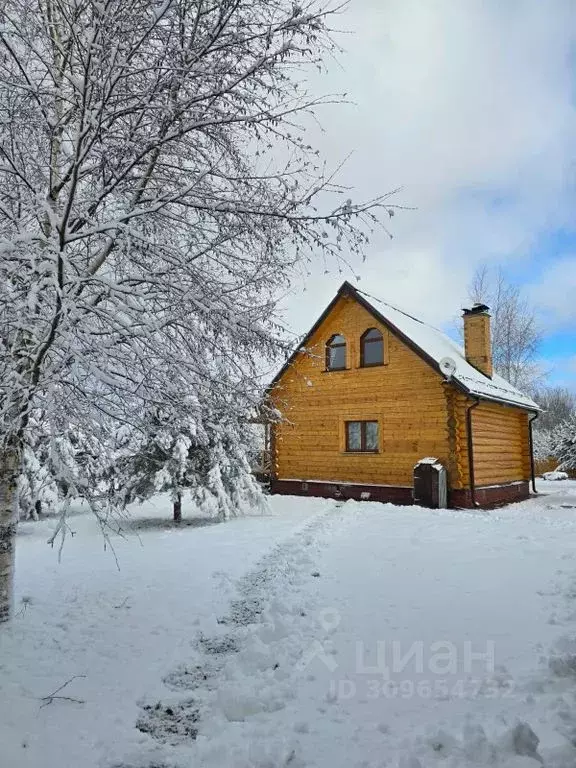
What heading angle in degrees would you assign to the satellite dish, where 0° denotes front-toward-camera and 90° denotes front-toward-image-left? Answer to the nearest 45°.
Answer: approximately 0°

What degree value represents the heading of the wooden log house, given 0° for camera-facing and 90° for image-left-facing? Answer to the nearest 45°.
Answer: approximately 45°

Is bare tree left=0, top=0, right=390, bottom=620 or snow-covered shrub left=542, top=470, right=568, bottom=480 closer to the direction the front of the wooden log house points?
the bare tree

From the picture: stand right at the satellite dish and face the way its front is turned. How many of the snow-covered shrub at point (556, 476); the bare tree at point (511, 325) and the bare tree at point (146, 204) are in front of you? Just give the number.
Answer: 1

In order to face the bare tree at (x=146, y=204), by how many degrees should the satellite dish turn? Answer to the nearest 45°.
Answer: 0° — it already faces it

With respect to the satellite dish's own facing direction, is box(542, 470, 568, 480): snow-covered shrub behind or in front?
behind

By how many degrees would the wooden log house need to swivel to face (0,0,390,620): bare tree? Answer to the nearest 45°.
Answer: approximately 45° to its left

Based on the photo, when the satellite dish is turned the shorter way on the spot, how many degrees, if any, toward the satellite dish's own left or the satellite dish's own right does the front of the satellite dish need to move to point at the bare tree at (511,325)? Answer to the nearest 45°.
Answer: approximately 180°

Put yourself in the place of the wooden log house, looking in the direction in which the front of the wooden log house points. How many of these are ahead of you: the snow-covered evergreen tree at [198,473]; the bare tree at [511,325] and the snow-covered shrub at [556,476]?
1
